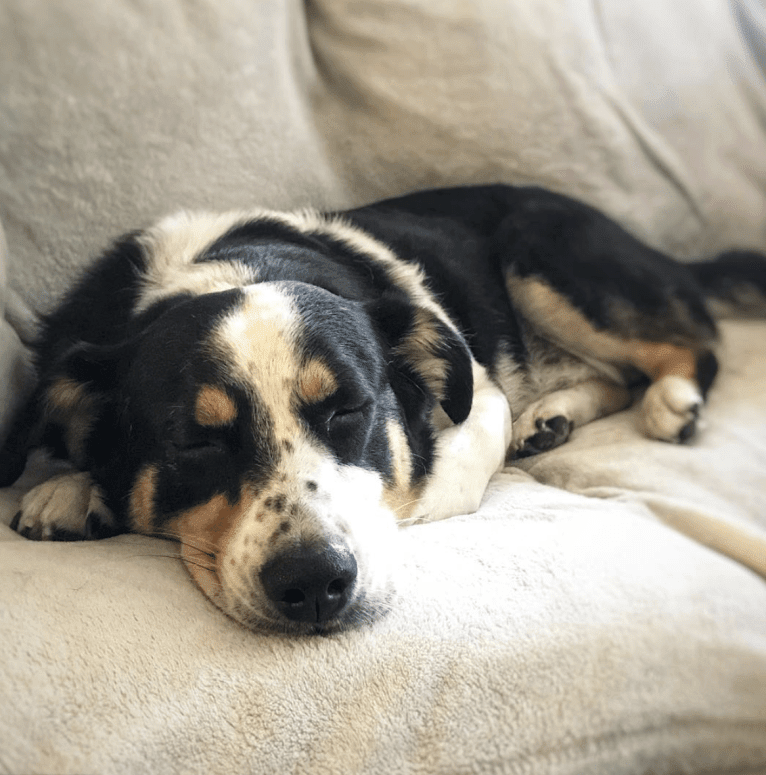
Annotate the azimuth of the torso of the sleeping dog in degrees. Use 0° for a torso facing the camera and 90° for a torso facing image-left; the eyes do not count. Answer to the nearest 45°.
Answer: approximately 45°

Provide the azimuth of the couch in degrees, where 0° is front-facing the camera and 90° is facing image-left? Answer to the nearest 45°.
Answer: approximately 0°
